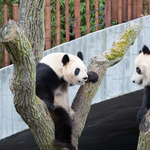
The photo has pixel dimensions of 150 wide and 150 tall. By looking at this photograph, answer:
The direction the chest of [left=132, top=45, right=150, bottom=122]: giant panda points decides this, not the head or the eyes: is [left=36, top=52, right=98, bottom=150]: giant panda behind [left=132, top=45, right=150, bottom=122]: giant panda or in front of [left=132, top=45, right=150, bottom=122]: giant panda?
in front

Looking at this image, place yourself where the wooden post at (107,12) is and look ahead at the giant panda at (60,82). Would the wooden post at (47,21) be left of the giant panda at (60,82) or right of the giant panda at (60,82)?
right

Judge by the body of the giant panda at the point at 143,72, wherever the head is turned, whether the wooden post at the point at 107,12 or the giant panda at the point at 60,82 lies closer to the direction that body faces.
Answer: the giant panda

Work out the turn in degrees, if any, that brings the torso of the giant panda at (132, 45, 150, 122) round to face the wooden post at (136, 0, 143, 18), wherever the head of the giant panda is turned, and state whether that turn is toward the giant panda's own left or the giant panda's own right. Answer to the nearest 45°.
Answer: approximately 90° to the giant panda's own right

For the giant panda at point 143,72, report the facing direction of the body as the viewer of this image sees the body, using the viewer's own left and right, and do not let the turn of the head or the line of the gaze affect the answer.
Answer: facing to the left of the viewer

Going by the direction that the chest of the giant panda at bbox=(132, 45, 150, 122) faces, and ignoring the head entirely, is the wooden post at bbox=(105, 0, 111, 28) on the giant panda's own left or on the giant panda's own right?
on the giant panda's own right

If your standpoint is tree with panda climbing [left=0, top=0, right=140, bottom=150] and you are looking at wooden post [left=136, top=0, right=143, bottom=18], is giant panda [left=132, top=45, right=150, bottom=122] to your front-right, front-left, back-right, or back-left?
front-right

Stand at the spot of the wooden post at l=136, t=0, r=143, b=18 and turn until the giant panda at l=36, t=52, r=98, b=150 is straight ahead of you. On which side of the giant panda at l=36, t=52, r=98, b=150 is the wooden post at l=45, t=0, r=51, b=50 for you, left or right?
right

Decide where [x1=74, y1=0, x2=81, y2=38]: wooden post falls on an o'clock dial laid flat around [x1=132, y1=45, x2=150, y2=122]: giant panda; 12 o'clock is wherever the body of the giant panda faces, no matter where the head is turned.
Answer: The wooden post is roughly at 2 o'clock from the giant panda.
